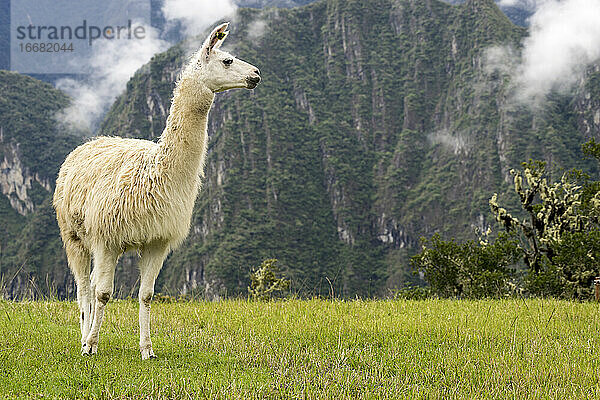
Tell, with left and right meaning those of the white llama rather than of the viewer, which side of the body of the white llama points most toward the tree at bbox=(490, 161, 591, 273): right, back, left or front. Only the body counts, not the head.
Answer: left

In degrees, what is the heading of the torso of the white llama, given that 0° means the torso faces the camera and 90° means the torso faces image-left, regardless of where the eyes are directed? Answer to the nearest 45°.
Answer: approximately 315°

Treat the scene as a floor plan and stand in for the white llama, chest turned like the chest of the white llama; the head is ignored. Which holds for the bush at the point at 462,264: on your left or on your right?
on your left
